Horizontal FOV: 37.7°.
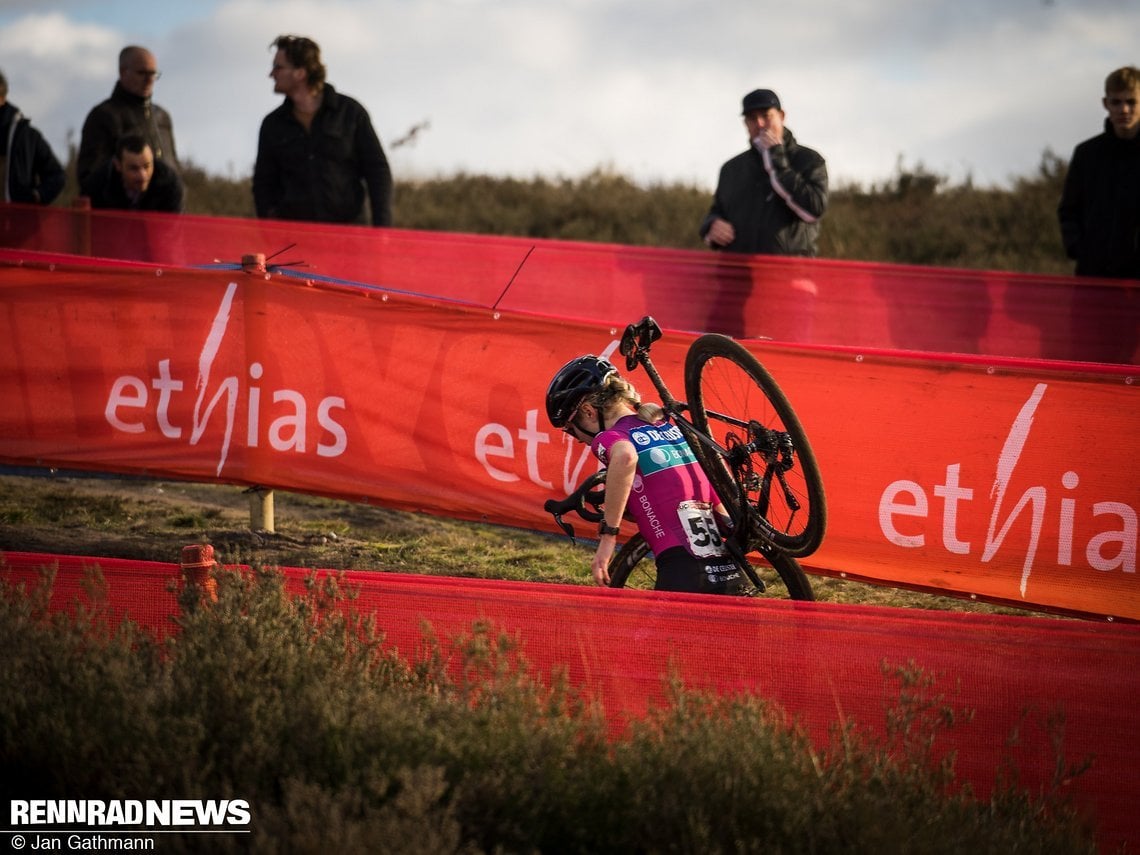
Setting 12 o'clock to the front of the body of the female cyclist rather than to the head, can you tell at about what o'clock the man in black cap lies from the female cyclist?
The man in black cap is roughly at 2 o'clock from the female cyclist.

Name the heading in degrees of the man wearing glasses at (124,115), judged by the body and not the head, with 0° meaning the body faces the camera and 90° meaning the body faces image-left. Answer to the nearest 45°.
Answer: approximately 315°

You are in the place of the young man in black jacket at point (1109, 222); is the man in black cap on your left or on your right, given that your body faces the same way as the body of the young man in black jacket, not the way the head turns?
on your right

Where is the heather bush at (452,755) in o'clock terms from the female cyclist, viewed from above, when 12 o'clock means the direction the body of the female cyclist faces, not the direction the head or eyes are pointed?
The heather bush is roughly at 8 o'clock from the female cyclist.

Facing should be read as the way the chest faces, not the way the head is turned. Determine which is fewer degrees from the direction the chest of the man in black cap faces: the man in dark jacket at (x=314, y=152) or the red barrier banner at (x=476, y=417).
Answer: the red barrier banner

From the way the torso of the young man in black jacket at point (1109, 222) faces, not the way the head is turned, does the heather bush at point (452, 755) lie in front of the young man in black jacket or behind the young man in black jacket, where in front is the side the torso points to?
in front

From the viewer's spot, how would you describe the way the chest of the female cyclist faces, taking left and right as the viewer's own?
facing away from the viewer and to the left of the viewer

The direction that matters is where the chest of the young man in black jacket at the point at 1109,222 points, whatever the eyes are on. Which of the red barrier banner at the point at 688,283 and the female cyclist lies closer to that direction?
the female cyclist

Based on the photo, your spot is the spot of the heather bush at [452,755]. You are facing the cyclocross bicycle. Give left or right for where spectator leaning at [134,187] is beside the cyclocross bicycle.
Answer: left

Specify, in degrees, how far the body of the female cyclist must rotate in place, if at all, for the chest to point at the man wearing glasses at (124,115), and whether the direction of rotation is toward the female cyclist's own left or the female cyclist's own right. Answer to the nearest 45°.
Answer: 0° — they already face them

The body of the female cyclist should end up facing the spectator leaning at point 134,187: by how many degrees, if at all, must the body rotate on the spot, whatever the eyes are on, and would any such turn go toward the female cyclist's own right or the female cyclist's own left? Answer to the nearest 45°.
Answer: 0° — they already face them

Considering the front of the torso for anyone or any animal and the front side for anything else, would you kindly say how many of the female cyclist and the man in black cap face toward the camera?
1

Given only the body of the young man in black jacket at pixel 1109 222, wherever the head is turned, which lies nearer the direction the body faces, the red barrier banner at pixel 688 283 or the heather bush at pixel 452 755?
the heather bush

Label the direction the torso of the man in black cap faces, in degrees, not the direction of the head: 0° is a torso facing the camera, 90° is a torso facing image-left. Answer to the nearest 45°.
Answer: approximately 0°
